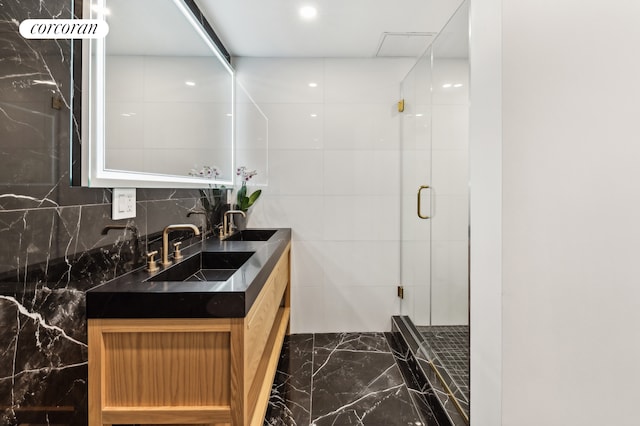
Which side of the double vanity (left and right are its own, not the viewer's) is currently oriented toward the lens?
right

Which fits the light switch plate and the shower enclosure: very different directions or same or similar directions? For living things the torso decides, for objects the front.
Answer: very different directions

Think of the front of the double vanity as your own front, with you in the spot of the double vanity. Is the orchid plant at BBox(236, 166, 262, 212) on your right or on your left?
on your left

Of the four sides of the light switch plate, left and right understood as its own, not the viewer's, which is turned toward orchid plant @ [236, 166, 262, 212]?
left

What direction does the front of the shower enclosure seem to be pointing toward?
to the viewer's left
